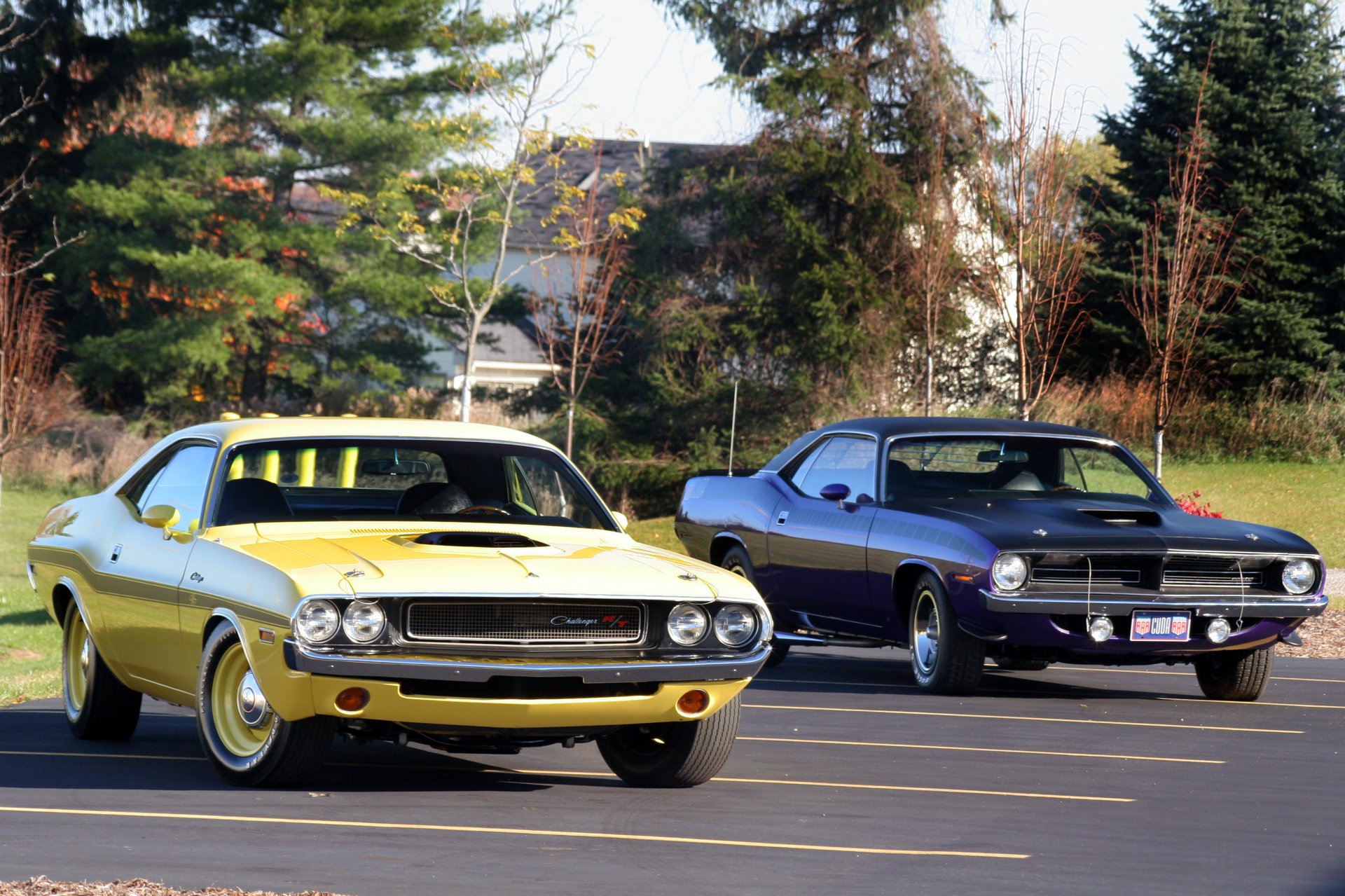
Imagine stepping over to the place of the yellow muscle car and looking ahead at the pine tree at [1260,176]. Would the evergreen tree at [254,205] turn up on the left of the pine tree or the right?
left

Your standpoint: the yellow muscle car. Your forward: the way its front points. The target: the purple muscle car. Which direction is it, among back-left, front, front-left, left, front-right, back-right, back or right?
left

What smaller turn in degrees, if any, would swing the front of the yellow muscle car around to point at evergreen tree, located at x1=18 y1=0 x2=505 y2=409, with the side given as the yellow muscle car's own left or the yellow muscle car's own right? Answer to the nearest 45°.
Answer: approximately 135° to the yellow muscle car's own left

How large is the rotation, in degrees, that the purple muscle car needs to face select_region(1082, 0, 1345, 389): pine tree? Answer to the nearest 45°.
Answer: approximately 135° to its left

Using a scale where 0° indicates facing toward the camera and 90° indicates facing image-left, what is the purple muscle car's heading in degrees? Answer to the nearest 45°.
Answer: approximately 315°

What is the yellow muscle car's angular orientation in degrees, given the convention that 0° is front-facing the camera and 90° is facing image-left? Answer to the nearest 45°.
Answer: approximately 315°

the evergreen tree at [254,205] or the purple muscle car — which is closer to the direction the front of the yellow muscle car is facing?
the purple muscle car

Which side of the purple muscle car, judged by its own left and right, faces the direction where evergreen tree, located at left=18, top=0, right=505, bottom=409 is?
back

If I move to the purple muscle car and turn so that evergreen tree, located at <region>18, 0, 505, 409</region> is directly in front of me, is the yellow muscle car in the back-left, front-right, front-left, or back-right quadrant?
back-left

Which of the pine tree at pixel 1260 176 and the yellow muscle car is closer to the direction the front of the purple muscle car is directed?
the yellow muscle car

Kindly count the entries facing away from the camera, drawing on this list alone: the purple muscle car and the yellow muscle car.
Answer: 0

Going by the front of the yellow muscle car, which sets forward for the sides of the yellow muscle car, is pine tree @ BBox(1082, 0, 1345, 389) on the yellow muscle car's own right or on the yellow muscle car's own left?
on the yellow muscle car's own left
